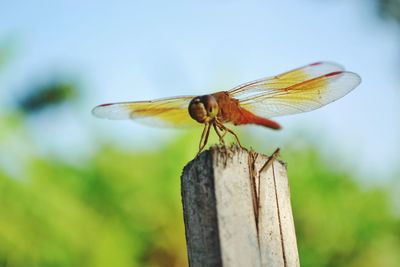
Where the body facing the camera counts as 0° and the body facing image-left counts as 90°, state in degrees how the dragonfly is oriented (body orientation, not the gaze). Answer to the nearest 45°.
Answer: approximately 45°
